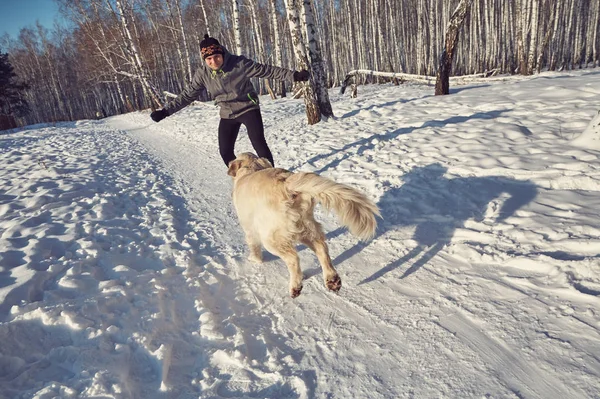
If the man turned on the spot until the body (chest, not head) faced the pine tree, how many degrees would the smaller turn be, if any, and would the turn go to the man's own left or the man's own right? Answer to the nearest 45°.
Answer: approximately 135° to the man's own right

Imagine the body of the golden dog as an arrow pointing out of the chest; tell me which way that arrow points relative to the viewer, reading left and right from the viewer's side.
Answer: facing away from the viewer and to the left of the viewer

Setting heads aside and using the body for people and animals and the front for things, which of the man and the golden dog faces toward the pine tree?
the golden dog

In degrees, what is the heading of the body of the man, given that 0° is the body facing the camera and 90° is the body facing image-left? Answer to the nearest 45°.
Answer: approximately 0°

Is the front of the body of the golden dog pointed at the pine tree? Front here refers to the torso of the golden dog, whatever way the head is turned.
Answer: yes

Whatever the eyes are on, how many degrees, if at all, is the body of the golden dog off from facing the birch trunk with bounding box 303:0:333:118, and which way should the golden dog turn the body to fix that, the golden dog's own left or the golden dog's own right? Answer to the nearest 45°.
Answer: approximately 45° to the golden dog's own right

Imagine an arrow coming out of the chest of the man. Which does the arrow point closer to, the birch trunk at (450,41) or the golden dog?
the golden dog

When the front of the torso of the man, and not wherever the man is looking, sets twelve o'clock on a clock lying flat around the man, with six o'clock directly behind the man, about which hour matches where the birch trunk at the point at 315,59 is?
The birch trunk is roughly at 7 o'clock from the man.

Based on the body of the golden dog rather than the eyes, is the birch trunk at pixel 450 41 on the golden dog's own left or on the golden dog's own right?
on the golden dog's own right

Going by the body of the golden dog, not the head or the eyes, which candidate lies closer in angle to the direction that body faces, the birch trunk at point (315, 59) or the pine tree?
the pine tree

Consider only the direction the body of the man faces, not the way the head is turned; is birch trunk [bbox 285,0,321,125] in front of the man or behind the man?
behind

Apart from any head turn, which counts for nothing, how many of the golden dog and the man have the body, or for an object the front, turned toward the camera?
1

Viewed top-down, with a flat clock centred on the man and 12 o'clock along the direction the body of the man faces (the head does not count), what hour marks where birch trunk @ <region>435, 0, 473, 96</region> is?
The birch trunk is roughly at 8 o'clock from the man.
